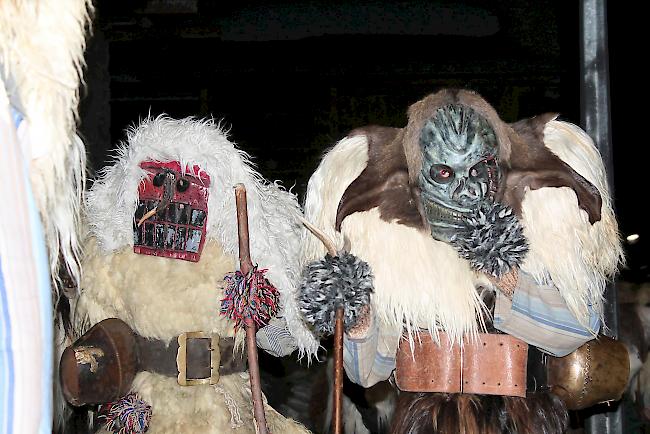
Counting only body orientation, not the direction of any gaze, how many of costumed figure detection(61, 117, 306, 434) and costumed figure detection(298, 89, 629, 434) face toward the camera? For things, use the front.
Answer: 2

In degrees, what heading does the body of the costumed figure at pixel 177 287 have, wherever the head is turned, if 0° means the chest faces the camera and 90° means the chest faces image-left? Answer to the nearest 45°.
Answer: approximately 0°

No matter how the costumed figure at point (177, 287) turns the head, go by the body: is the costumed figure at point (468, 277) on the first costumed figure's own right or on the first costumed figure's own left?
on the first costumed figure's own left

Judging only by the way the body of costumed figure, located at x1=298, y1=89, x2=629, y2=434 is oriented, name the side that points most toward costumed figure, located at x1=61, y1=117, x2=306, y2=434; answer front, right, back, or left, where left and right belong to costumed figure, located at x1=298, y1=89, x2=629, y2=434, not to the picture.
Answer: right

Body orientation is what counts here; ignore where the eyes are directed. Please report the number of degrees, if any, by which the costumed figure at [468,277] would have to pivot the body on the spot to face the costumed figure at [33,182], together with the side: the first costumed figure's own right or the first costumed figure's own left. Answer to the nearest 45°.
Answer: approximately 45° to the first costumed figure's own right

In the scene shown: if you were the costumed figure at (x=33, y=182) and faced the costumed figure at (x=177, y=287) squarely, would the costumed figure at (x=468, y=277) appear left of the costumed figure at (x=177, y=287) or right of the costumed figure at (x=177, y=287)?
right
